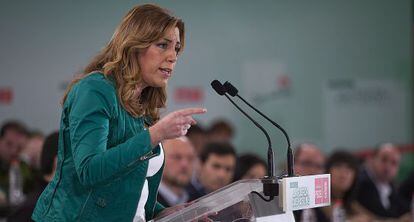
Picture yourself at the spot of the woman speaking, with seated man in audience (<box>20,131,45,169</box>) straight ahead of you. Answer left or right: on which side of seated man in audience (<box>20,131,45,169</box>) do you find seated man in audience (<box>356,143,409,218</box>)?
right

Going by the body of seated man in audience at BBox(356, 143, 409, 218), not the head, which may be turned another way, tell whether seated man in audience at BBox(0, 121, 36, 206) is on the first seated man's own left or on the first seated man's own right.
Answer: on the first seated man's own right

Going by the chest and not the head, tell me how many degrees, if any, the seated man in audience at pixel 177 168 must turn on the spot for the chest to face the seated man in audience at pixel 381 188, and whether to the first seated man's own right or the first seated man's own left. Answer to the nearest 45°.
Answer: approximately 90° to the first seated man's own left

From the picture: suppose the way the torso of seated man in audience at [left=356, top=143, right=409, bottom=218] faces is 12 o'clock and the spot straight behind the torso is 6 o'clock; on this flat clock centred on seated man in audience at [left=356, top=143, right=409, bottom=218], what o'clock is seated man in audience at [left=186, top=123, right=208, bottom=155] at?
seated man in audience at [left=186, top=123, right=208, bottom=155] is roughly at 4 o'clock from seated man in audience at [left=356, top=143, right=409, bottom=218].

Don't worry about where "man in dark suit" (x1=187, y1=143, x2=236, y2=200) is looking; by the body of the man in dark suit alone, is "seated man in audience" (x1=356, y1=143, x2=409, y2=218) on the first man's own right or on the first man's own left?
on the first man's own left

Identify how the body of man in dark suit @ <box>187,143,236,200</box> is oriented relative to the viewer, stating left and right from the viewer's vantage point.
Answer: facing the viewer and to the right of the viewer

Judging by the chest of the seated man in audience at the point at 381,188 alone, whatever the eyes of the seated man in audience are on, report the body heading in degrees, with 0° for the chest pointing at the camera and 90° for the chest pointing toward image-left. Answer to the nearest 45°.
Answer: approximately 315°

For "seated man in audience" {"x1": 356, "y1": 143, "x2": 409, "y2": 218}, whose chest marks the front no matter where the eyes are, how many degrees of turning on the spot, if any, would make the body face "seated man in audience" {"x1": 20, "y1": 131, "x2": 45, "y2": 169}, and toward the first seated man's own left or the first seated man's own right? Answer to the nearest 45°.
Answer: approximately 135° to the first seated man's own right

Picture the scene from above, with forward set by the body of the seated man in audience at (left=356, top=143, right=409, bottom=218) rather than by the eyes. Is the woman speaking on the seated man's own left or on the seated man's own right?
on the seated man's own right
